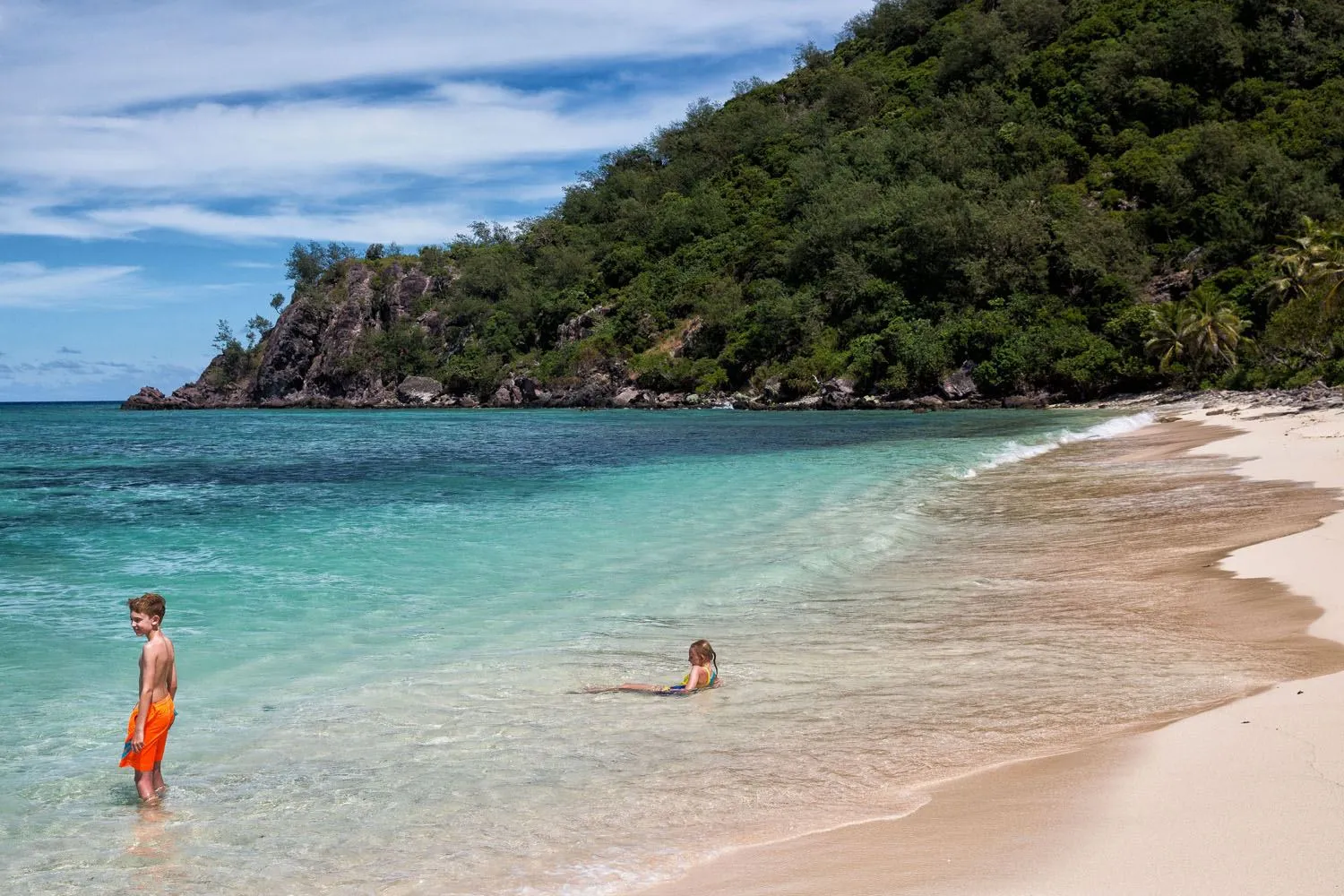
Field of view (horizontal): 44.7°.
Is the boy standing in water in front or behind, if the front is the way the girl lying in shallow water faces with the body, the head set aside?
in front
